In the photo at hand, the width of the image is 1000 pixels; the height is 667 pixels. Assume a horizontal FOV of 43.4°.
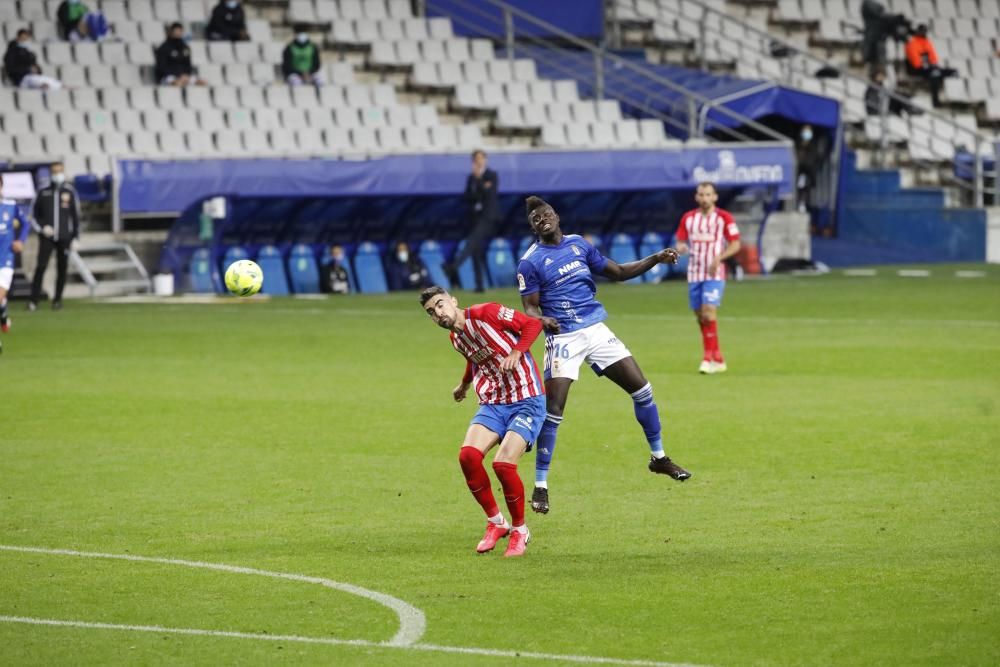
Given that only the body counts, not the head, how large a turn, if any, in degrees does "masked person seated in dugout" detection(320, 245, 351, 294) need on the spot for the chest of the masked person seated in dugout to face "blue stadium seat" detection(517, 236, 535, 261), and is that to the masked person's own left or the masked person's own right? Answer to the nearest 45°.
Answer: approximately 135° to the masked person's own left

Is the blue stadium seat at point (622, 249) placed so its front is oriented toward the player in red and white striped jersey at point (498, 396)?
yes

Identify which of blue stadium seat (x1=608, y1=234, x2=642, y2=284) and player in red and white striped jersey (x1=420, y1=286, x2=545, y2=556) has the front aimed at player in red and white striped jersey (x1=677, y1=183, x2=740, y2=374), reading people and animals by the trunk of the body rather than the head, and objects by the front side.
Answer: the blue stadium seat

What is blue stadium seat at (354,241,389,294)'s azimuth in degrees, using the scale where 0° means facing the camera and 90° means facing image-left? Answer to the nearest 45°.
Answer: approximately 0°

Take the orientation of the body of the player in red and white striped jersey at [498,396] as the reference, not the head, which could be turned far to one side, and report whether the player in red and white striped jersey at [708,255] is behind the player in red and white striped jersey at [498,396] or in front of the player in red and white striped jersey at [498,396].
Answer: behind

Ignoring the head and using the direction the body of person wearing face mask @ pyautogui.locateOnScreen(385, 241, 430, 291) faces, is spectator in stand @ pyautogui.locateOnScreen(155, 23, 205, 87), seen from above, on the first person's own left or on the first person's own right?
on the first person's own right

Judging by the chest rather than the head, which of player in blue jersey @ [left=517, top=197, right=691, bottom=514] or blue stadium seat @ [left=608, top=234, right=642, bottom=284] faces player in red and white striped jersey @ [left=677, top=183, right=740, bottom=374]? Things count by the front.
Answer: the blue stadium seat
